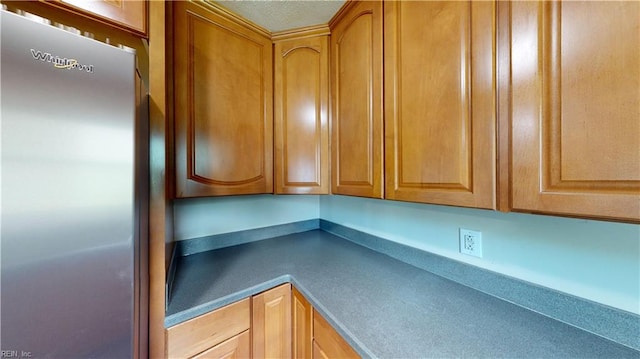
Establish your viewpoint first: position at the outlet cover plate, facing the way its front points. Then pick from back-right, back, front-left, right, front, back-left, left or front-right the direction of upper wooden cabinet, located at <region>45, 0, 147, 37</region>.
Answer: front

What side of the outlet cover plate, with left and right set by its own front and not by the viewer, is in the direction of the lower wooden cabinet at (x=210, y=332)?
front

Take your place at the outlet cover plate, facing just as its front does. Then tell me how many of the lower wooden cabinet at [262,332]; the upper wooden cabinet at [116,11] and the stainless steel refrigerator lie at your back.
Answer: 0

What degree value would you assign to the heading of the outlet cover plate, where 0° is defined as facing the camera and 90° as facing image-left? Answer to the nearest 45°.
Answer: approximately 45°

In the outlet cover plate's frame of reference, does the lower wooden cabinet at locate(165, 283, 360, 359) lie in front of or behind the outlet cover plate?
in front

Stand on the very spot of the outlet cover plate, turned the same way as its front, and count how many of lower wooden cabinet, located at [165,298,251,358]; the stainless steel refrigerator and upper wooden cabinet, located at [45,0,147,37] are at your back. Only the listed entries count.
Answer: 0

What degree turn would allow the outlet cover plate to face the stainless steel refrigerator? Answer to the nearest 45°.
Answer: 0° — it already faces it
